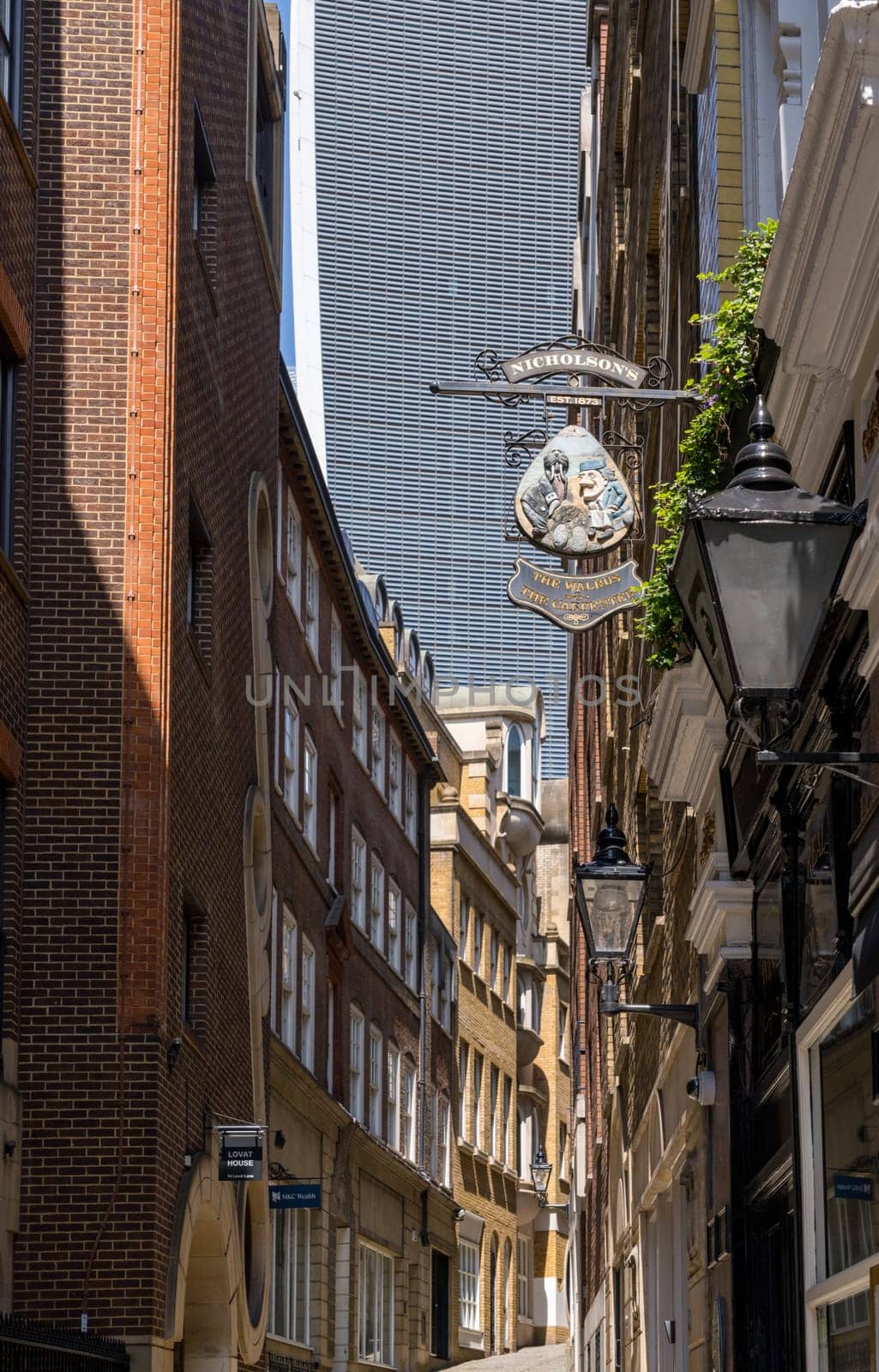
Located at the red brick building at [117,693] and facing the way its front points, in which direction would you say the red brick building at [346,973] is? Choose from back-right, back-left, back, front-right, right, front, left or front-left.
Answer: back-left
